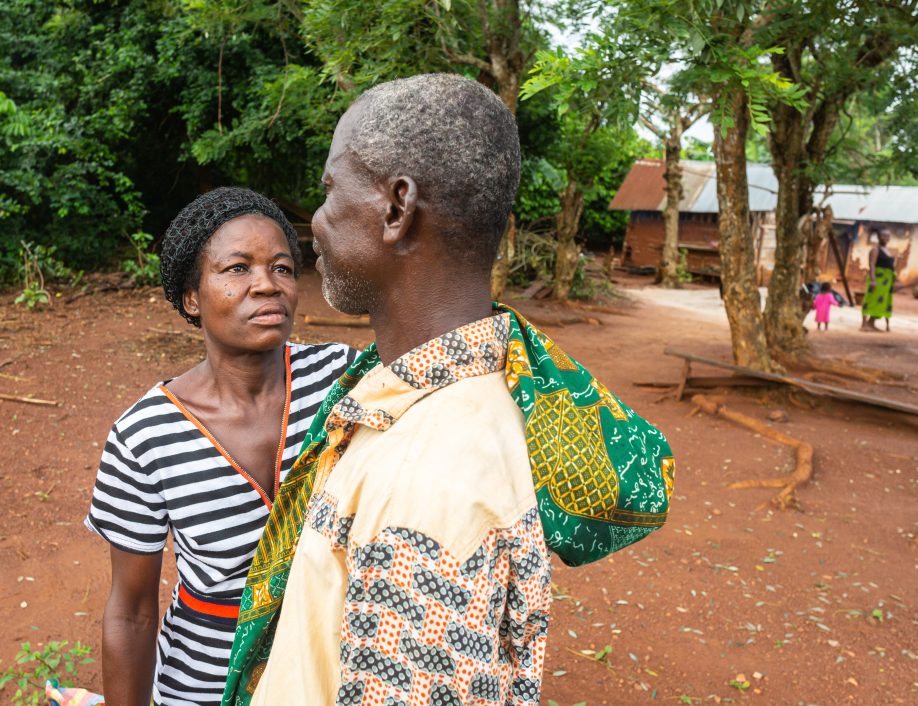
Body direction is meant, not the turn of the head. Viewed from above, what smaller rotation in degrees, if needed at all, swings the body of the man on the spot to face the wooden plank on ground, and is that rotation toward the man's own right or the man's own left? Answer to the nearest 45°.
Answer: approximately 135° to the man's own right

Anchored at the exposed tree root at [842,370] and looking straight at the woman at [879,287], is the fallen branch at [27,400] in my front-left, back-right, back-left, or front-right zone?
back-left

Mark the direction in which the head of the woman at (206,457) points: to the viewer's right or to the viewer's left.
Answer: to the viewer's right

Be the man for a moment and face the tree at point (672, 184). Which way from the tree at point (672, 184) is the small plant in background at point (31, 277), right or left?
left

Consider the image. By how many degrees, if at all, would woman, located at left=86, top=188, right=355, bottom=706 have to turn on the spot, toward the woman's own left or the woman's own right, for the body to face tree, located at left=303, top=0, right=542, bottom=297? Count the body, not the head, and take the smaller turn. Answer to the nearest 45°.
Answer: approximately 135° to the woman's own left

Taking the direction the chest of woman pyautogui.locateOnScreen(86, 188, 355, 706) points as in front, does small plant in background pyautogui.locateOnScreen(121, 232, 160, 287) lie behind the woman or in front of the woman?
behind

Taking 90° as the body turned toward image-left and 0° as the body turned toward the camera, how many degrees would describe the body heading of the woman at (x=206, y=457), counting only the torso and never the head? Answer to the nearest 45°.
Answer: approximately 315°

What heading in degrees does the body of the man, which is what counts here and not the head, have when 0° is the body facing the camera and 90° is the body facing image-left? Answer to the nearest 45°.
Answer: approximately 90°

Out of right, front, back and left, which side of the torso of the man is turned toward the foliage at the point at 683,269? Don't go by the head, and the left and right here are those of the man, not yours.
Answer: right

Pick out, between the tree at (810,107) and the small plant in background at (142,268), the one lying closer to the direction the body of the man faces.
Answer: the small plant in background

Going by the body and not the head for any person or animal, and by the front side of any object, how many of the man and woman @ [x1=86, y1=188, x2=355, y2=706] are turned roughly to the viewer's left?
1

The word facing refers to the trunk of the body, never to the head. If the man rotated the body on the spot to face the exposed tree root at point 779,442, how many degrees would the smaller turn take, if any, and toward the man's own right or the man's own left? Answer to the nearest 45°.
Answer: approximately 135° to the man's own right
